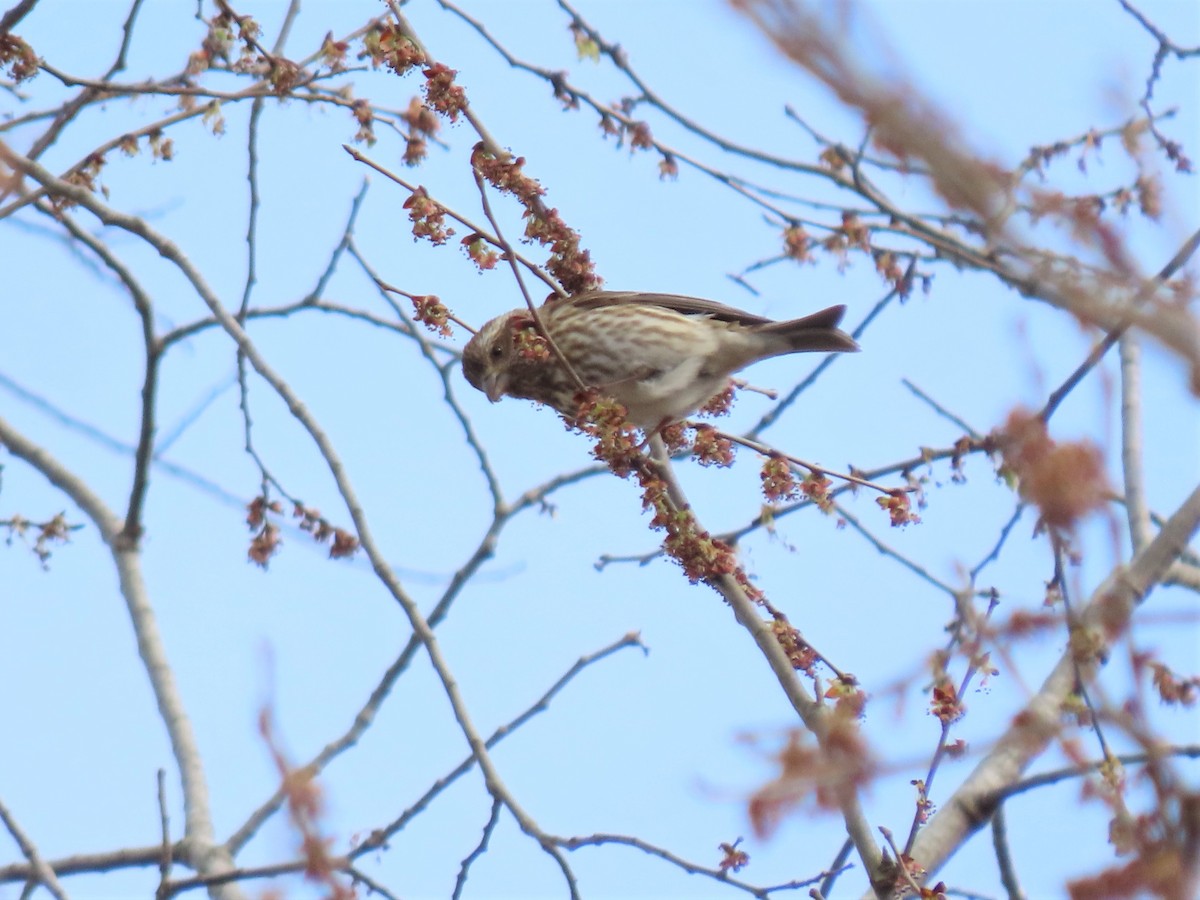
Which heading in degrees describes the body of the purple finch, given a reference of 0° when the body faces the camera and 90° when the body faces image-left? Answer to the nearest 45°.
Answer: approximately 90°
